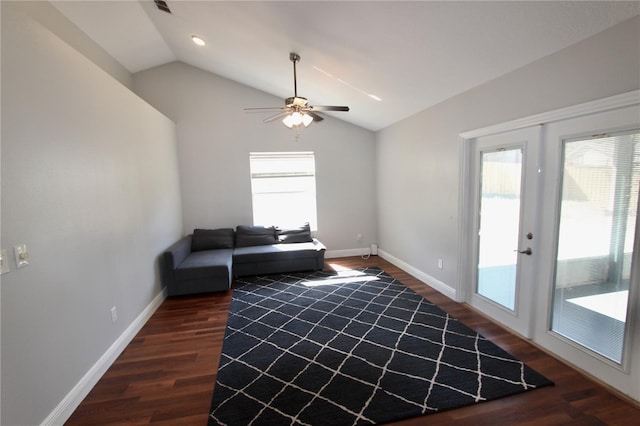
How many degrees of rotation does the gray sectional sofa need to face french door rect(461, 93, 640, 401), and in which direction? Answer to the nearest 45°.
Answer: approximately 45° to its left

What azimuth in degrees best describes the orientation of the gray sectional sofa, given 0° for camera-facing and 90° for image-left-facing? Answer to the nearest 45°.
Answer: approximately 0°

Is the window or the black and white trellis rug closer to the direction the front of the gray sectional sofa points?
the black and white trellis rug

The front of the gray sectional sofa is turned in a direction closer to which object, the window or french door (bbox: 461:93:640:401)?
the french door

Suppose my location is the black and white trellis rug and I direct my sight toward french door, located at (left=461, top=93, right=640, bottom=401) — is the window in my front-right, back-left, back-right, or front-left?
back-left
